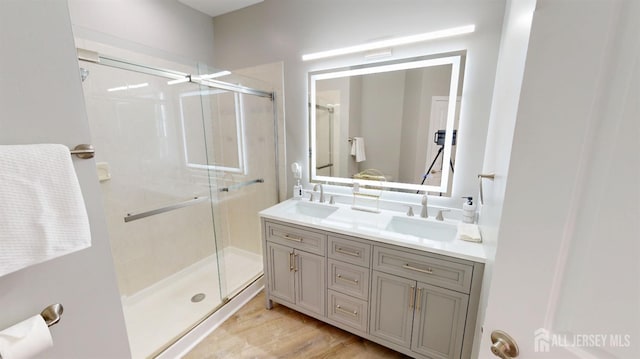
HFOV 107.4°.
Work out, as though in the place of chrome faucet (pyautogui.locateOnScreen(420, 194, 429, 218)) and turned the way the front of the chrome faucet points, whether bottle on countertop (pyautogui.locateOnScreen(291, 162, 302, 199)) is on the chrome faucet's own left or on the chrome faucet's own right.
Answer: on the chrome faucet's own right

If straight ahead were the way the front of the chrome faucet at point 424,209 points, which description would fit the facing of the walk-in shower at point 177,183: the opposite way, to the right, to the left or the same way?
to the left

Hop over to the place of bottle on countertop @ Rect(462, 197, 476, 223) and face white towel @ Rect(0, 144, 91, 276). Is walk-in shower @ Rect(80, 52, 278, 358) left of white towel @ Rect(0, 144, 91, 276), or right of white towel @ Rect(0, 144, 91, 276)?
right

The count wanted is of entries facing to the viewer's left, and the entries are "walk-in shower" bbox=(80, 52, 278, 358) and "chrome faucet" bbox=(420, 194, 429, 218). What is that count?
0

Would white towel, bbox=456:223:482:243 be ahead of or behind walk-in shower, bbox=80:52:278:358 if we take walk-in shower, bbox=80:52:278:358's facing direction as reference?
ahead

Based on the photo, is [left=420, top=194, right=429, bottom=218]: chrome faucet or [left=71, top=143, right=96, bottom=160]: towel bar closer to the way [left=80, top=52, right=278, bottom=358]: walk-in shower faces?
the chrome faucet

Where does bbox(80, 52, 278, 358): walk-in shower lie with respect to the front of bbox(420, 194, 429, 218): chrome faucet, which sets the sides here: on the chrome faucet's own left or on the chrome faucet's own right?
on the chrome faucet's own right

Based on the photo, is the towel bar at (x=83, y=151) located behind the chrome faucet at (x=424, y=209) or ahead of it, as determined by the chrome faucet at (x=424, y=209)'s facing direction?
ahead

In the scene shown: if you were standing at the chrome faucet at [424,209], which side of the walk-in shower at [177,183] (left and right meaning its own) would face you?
front

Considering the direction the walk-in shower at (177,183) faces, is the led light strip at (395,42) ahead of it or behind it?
ahead

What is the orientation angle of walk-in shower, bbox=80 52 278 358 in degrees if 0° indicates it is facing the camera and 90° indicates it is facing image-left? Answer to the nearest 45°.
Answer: approximately 315°
